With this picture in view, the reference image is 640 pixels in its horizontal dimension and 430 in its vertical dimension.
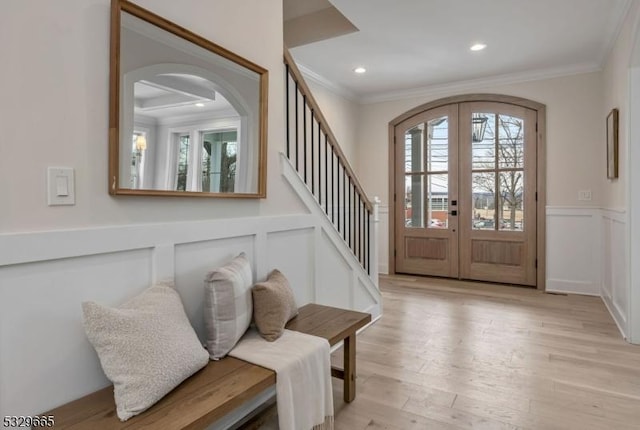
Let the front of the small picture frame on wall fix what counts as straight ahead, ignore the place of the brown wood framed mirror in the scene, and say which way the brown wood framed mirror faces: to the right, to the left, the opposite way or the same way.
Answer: the opposite way

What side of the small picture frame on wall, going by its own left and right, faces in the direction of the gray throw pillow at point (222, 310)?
left

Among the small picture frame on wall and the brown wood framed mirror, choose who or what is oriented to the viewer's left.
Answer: the small picture frame on wall

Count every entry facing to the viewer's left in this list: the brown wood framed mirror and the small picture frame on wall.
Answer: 1

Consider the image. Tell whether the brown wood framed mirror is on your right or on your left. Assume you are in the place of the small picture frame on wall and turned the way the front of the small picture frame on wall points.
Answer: on your left

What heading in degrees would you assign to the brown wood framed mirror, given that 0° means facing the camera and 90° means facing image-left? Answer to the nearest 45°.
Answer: approximately 315°

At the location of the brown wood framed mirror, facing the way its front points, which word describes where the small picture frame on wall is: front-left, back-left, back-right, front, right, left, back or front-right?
front-left

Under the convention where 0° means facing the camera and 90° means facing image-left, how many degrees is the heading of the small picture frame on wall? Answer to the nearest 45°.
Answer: approximately 90°

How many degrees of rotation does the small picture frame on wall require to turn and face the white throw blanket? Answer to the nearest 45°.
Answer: approximately 90° to its left
